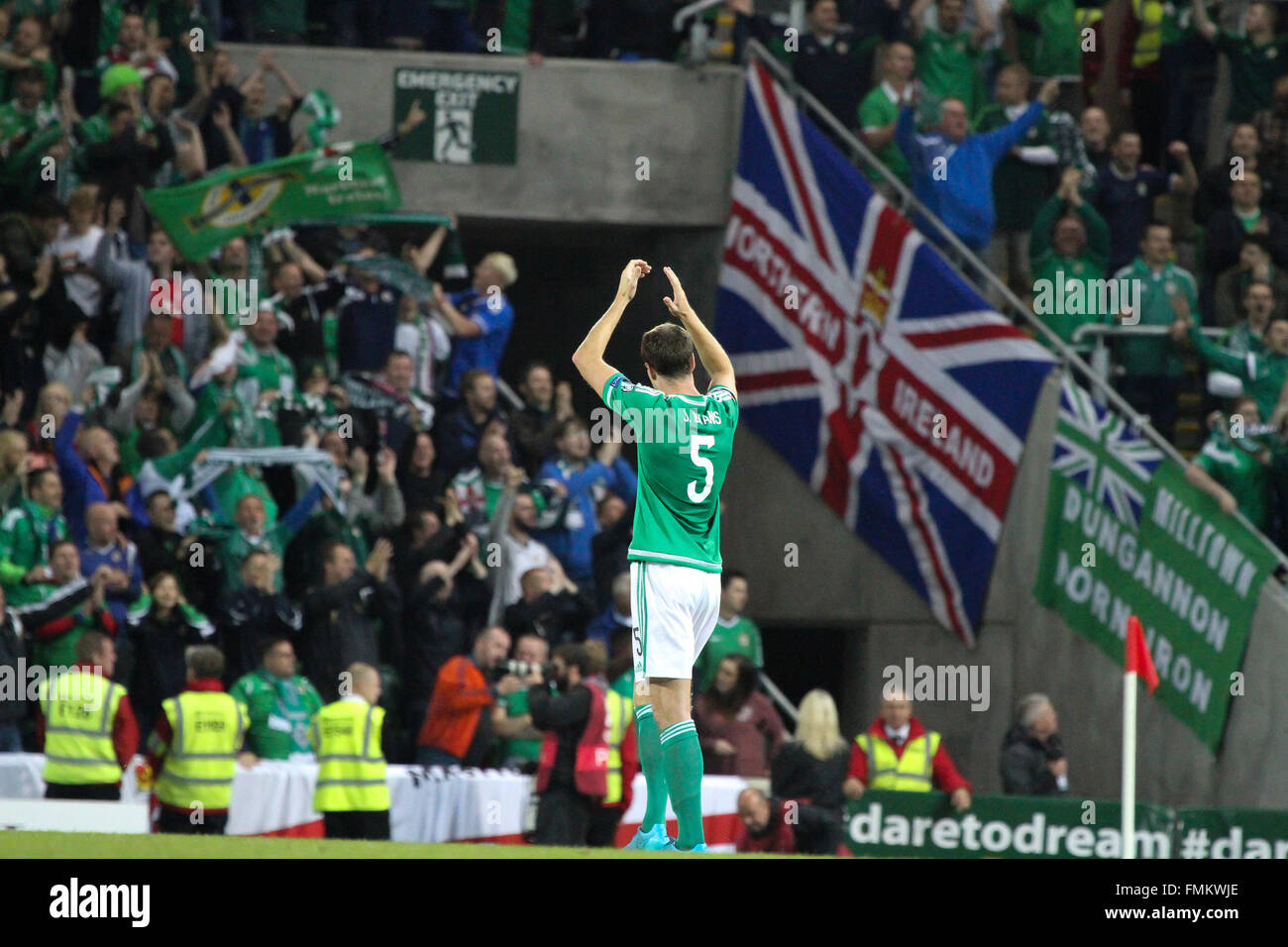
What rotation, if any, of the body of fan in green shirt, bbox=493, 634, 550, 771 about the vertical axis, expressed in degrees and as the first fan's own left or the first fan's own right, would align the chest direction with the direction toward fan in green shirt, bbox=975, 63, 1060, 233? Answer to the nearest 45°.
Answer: approximately 135° to the first fan's own left

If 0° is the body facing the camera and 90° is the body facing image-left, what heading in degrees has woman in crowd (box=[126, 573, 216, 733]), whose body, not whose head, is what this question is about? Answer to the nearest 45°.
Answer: approximately 0°

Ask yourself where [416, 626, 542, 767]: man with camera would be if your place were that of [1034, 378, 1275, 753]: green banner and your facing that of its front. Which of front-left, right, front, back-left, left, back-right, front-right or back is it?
front-right

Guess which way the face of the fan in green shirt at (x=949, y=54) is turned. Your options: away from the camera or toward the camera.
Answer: toward the camera

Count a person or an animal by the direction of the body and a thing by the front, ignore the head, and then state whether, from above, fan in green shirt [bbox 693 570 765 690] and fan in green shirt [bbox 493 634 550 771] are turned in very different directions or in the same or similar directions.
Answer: same or similar directions

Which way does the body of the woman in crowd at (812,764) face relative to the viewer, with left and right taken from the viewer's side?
facing away from the viewer

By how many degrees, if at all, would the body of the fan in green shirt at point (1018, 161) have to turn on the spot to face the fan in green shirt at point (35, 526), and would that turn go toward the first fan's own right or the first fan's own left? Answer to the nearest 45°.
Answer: approximately 45° to the first fan's own right

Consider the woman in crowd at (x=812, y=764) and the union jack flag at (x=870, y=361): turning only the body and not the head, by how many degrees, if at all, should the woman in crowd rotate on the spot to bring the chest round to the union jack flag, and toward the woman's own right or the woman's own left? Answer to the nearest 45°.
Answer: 0° — they already face it

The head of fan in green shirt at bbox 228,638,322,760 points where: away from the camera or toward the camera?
toward the camera

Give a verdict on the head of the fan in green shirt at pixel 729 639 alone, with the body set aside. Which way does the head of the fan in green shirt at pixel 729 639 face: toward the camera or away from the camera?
toward the camera

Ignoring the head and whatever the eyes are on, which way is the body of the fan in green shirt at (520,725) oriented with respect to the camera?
toward the camera

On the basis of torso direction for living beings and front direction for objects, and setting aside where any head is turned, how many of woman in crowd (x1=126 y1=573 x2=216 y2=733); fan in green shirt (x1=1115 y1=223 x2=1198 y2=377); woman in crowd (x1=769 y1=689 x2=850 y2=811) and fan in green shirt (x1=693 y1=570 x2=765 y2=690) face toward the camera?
3

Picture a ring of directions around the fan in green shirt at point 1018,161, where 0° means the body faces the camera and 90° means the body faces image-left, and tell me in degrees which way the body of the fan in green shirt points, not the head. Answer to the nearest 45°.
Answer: approximately 0°

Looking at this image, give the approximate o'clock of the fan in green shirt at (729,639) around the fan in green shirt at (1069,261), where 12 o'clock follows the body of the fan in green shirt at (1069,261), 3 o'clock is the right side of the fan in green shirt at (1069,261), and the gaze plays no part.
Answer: the fan in green shirt at (729,639) is roughly at 1 o'clock from the fan in green shirt at (1069,261).

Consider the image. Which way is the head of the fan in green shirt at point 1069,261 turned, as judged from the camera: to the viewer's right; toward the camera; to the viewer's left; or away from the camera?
toward the camera

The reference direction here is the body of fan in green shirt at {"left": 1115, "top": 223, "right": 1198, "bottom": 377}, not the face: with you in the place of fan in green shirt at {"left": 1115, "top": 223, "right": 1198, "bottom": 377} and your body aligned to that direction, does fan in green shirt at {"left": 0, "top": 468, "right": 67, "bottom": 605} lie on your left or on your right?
on your right

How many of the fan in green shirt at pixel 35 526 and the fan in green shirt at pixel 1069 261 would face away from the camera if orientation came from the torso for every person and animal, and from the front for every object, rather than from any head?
0

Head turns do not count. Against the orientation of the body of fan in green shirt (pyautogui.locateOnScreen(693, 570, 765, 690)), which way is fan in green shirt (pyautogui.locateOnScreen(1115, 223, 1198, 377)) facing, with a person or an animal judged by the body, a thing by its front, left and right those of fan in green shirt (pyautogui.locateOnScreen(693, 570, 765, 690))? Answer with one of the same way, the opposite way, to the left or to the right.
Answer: the same way

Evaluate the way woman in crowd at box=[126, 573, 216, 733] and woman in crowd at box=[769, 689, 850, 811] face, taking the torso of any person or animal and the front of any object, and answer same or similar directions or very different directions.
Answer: very different directions

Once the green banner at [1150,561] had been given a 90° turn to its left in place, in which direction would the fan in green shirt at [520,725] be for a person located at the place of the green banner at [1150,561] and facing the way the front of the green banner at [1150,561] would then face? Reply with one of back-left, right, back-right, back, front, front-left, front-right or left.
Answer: back-right

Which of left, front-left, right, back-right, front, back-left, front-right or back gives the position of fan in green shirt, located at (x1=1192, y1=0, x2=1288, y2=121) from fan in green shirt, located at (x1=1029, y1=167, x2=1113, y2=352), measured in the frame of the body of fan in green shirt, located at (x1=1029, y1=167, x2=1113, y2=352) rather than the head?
back-left

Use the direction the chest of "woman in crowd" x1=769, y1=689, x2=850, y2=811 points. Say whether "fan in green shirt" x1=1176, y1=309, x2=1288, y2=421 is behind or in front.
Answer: in front

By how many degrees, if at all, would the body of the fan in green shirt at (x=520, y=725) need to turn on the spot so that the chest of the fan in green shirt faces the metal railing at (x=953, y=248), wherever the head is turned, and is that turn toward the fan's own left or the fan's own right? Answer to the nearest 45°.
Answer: approximately 135° to the fan's own left
